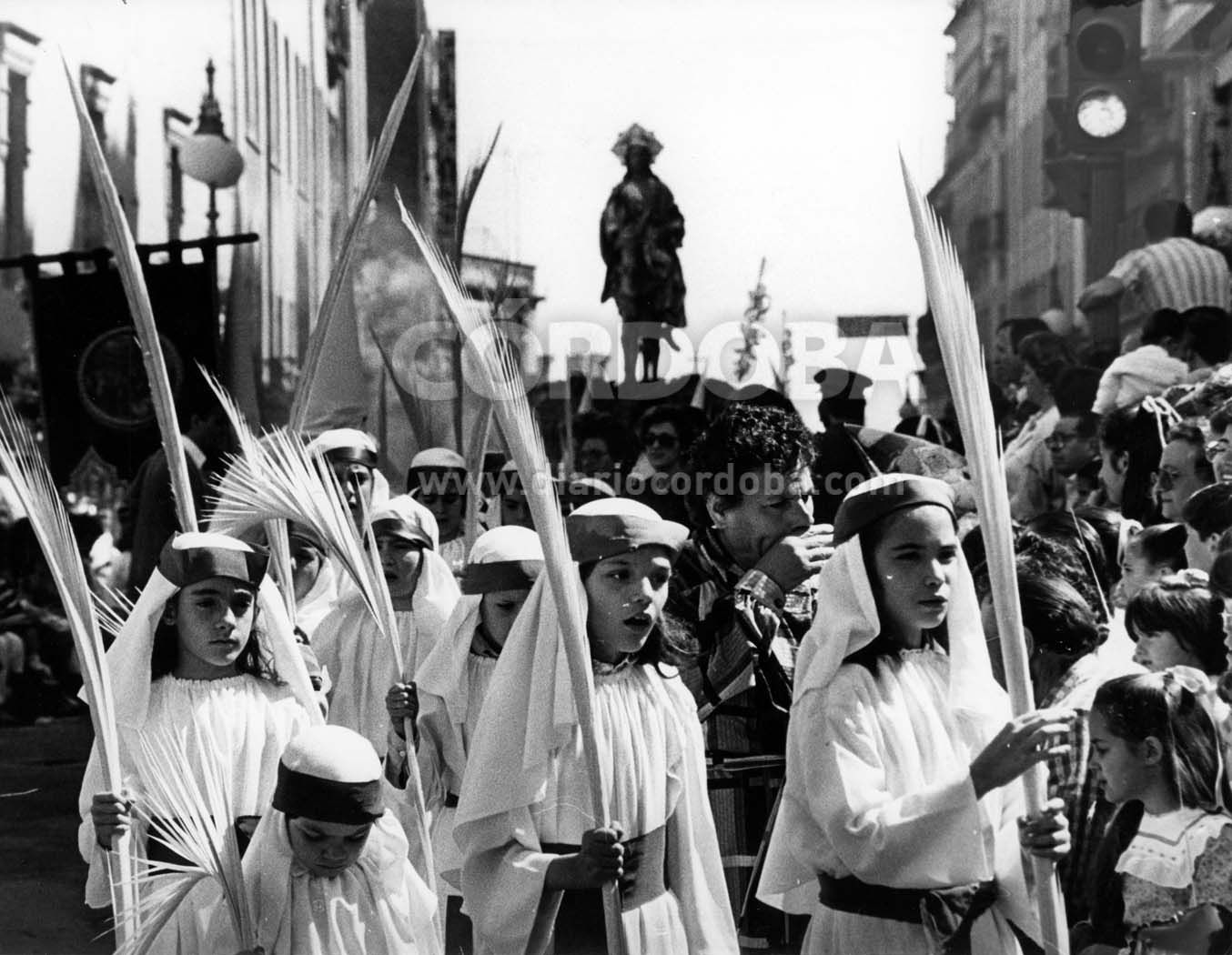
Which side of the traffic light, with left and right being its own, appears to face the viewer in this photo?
front

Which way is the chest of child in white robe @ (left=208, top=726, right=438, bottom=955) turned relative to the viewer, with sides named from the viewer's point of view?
facing the viewer

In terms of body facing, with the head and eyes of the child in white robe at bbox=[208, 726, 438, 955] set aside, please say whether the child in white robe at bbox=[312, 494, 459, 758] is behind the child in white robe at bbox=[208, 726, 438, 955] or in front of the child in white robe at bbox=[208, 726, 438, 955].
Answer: behind

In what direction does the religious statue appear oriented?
toward the camera

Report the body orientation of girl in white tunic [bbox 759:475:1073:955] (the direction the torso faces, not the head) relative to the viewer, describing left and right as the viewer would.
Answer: facing the viewer and to the right of the viewer

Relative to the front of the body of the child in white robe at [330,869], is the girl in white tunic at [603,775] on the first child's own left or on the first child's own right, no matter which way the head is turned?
on the first child's own left

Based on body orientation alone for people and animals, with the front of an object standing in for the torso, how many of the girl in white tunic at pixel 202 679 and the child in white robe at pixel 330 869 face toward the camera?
2
